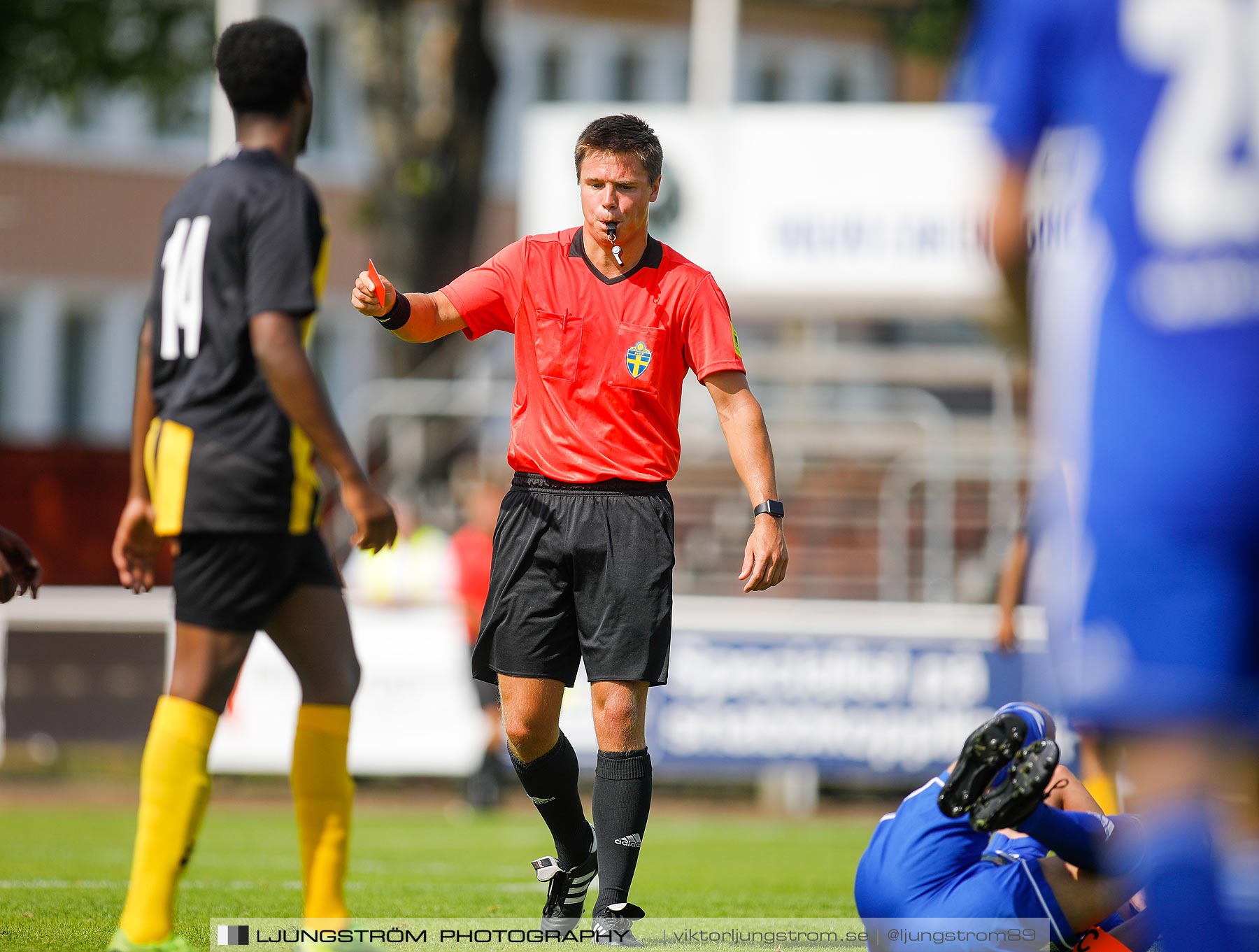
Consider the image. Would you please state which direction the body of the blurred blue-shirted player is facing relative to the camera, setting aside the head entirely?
away from the camera

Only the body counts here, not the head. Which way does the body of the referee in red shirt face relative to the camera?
toward the camera

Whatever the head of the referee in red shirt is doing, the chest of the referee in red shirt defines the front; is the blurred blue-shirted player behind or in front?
in front

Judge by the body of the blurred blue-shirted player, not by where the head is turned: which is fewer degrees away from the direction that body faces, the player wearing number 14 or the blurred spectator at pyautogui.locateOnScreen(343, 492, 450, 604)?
the blurred spectator

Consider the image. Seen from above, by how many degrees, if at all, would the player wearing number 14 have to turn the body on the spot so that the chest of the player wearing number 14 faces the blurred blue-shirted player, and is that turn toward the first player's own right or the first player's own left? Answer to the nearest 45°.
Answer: approximately 90° to the first player's own right

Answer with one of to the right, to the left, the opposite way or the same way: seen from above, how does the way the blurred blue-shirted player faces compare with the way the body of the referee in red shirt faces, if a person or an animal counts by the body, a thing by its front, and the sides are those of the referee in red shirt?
the opposite way

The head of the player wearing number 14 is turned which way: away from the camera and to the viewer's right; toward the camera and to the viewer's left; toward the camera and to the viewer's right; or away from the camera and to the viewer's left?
away from the camera and to the viewer's right

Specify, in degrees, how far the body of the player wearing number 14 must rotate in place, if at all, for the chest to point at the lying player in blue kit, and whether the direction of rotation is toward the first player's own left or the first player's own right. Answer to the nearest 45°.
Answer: approximately 45° to the first player's own right

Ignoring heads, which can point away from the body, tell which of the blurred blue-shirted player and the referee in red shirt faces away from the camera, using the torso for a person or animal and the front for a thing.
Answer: the blurred blue-shirted player

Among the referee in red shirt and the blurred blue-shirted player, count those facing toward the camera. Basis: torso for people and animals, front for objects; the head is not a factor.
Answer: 1

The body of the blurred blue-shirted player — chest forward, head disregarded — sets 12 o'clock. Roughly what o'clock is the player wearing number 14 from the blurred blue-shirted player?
The player wearing number 14 is roughly at 10 o'clock from the blurred blue-shirted player.

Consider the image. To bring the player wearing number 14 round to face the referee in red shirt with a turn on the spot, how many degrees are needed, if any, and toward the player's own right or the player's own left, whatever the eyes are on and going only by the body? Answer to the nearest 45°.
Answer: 0° — they already face them

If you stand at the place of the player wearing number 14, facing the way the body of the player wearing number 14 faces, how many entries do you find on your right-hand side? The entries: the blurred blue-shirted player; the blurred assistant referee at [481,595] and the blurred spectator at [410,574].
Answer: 1

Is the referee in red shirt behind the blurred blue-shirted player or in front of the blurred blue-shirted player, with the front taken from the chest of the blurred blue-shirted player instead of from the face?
in front

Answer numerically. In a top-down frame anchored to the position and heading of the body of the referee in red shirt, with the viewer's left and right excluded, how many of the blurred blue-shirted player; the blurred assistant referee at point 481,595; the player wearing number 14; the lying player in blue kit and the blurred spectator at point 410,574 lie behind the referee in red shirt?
2
